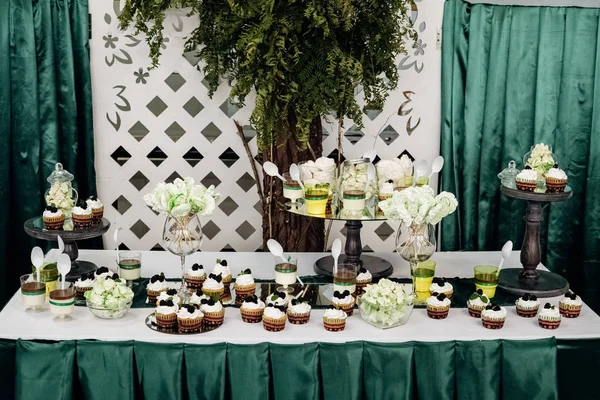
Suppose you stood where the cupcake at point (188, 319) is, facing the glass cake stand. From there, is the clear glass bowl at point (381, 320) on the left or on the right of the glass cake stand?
right

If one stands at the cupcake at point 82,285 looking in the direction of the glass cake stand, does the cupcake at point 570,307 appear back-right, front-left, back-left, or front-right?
front-right

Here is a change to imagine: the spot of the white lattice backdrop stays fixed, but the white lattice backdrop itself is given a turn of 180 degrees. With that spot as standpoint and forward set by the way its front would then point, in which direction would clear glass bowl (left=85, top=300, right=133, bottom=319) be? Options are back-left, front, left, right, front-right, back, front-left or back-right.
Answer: back

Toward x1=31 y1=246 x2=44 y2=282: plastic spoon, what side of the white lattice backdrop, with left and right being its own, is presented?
front

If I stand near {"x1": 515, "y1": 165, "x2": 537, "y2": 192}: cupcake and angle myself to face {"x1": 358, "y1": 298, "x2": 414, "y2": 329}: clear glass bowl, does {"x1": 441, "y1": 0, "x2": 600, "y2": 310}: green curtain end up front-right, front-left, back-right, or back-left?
back-right

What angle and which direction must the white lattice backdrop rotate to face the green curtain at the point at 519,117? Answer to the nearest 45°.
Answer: approximately 90° to its left

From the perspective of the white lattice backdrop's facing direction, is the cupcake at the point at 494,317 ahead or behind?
ahead

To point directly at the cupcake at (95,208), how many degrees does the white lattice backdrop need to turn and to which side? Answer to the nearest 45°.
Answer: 0° — it already faces it

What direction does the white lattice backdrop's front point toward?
toward the camera

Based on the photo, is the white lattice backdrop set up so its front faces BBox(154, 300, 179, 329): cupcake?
yes

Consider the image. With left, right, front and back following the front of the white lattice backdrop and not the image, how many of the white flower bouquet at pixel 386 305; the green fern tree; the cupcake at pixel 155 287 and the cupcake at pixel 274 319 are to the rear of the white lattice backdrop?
0

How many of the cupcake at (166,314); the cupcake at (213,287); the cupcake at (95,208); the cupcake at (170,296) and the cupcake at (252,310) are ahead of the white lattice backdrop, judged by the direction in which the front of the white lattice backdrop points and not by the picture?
5

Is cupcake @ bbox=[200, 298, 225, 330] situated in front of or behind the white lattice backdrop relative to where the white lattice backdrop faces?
in front

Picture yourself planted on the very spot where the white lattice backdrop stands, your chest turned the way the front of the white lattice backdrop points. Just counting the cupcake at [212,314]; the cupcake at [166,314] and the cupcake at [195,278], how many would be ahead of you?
3

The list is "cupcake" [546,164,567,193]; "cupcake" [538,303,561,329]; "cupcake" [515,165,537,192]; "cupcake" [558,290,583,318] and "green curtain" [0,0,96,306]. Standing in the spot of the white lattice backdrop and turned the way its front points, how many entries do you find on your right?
1

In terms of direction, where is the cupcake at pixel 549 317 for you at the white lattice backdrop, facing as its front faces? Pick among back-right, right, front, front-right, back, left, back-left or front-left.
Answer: front-left

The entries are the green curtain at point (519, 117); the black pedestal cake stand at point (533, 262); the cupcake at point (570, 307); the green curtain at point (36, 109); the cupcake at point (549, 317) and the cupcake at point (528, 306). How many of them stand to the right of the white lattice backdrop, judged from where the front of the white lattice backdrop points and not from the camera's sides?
1

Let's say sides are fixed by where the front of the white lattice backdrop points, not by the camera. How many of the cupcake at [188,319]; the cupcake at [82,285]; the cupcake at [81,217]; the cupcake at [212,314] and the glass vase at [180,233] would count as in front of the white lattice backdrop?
5

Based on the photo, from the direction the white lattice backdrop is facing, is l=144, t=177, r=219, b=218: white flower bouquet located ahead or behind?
ahead

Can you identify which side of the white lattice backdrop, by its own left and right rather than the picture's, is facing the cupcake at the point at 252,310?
front

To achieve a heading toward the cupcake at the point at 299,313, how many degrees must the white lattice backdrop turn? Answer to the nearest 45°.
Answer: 0° — it already faces it

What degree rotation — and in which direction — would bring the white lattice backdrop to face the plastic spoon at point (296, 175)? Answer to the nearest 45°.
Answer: approximately 45° to its left
